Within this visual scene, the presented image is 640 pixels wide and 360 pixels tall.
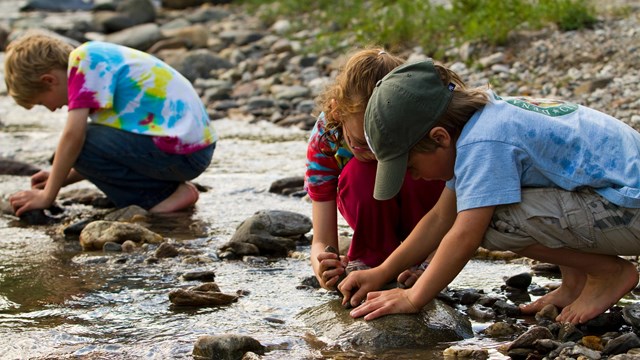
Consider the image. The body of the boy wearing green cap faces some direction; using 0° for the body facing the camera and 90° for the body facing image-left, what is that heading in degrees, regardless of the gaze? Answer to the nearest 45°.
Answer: approximately 90°

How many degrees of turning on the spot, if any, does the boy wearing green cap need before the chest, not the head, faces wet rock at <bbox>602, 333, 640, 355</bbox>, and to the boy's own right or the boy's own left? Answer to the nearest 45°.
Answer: approximately 135° to the boy's own left

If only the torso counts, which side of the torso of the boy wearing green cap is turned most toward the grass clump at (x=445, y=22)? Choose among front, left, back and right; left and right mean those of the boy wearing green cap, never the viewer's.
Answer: right

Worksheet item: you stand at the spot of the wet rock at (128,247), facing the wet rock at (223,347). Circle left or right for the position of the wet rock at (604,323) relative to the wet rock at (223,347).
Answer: left

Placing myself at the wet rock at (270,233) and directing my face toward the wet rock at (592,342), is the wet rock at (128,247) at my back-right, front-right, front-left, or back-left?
back-right
